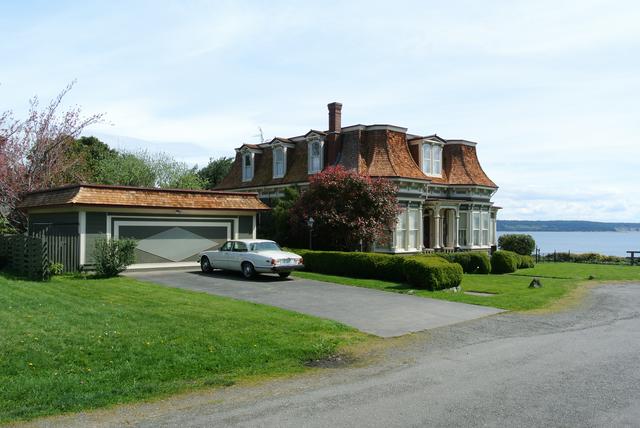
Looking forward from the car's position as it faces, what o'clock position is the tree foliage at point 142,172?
The tree foliage is roughly at 1 o'clock from the car.

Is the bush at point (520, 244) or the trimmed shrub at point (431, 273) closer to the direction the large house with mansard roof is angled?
the trimmed shrub

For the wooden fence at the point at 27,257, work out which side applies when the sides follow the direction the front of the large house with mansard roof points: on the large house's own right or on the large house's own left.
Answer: on the large house's own right

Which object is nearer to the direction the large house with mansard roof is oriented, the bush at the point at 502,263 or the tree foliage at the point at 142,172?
the bush

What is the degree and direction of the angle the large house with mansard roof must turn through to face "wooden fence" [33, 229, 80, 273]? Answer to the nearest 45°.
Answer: approximately 90° to its right

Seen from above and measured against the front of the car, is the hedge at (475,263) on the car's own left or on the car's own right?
on the car's own right

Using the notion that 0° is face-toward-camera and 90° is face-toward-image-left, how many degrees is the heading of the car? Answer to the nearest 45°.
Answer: approximately 135°

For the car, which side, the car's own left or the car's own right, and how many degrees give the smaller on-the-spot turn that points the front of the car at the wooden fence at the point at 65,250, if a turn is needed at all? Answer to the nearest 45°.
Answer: approximately 45° to the car's own left

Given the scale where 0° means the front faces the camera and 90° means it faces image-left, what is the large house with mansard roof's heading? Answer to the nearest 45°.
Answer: approximately 315°

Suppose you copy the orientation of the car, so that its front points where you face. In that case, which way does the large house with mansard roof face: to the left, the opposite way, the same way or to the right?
the opposite way

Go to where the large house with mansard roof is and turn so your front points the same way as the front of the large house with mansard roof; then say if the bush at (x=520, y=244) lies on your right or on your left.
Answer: on your left

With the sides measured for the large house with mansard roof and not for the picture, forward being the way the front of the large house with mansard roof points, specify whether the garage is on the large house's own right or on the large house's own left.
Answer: on the large house's own right

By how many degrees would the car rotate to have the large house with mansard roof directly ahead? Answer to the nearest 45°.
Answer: approximately 90° to its right
